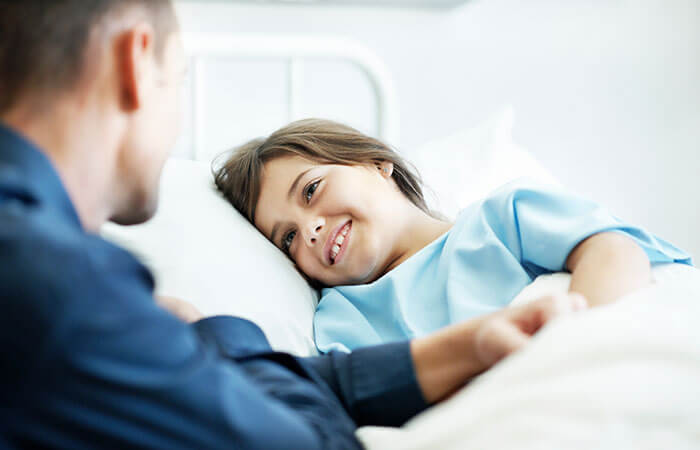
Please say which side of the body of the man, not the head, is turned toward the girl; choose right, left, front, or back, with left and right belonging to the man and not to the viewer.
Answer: front

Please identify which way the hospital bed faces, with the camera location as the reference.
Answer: facing the viewer and to the right of the viewer

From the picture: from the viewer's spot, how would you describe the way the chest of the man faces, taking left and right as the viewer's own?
facing away from the viewer and to the right of the viewer

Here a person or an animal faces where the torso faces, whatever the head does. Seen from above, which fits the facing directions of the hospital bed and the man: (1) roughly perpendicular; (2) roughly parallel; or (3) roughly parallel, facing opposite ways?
roughly perpendicular

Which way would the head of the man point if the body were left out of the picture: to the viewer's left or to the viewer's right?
to the viewer's right
